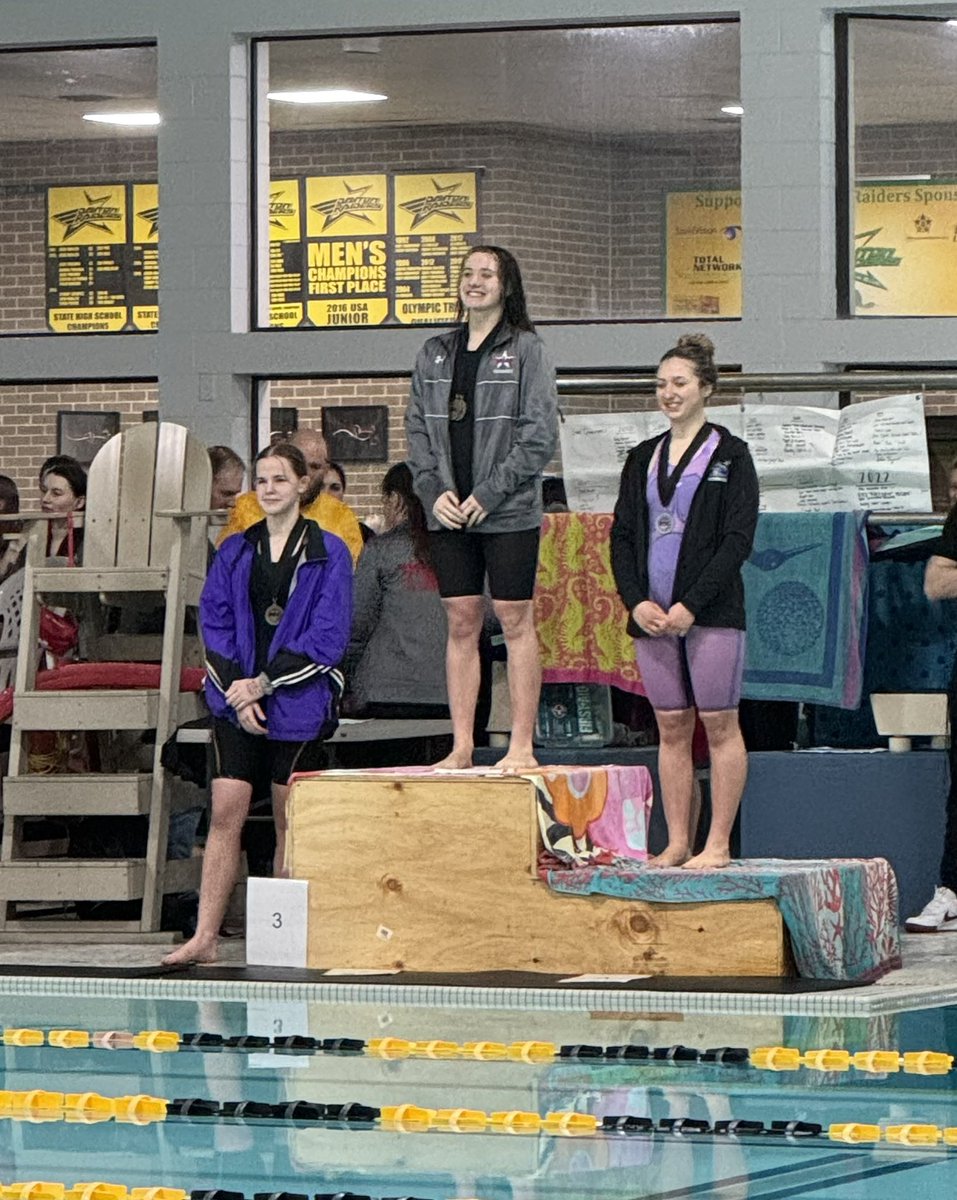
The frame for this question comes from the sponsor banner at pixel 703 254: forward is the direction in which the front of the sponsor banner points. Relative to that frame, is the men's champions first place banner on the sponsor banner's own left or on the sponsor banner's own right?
on the sponsor banner's own right

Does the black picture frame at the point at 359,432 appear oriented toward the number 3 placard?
yes

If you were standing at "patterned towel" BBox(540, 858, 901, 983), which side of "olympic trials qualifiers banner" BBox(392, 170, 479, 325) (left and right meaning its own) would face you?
front

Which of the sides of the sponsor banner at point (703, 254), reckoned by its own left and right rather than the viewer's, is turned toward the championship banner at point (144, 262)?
right

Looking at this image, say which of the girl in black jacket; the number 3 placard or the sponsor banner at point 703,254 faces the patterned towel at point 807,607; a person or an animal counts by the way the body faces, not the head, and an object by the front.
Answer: the sponsor banner

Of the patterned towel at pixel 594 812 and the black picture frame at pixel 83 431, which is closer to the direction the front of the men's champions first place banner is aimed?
the patterned towel

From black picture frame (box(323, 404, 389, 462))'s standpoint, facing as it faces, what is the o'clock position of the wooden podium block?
The wooden podium block is roughly at 12 o'clock from the black picture frame.

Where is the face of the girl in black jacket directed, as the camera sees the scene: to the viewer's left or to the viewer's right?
to the viewer's left

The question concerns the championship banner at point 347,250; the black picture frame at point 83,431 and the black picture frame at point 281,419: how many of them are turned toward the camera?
3

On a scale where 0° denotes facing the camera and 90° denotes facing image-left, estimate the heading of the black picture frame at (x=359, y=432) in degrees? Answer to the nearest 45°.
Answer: approximately 0°
